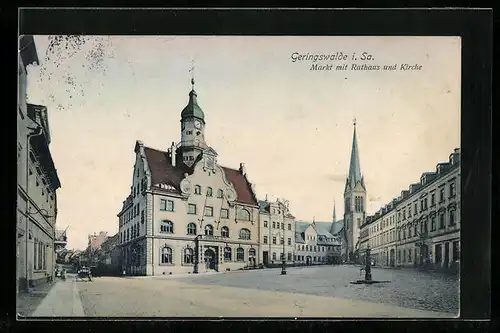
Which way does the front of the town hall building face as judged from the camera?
facing the viewer and to the right of the viewer
